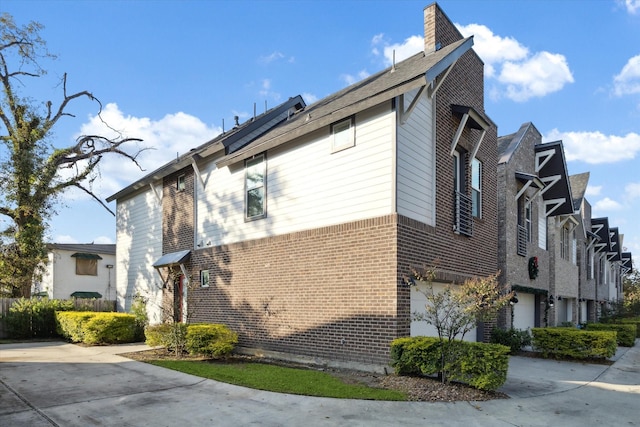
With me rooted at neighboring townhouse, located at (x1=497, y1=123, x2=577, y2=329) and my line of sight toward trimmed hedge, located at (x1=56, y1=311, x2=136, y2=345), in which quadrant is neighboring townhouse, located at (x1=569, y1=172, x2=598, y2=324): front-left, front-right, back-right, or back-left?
back-right

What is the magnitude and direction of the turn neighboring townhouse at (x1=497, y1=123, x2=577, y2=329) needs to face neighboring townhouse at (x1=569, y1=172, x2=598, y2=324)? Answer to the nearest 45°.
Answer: approximately 135° to its left

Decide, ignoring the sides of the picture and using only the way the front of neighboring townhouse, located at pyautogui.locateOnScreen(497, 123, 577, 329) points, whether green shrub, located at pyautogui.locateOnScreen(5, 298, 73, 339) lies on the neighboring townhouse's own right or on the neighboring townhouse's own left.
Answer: on the neighboring townhouse's own right

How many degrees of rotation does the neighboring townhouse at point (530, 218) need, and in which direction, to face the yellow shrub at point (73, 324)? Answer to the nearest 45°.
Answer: approximately 90° to its right

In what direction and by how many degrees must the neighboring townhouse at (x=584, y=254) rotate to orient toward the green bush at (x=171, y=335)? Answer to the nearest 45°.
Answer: approximately 45° to its right
